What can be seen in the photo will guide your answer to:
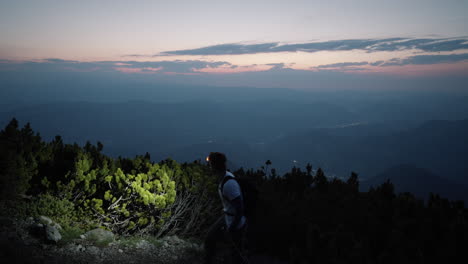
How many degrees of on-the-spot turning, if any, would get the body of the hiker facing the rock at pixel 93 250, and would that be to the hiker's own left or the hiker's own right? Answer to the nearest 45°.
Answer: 0° — they already face it

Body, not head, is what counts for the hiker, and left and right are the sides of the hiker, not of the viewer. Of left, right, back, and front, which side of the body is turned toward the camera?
left

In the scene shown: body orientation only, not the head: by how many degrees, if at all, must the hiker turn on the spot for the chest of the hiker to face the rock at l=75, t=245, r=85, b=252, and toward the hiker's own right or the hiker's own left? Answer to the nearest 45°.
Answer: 0° — they already face it

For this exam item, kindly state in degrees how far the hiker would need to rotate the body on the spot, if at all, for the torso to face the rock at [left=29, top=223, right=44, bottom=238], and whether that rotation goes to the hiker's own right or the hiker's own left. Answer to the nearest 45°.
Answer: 0° — they already face it
